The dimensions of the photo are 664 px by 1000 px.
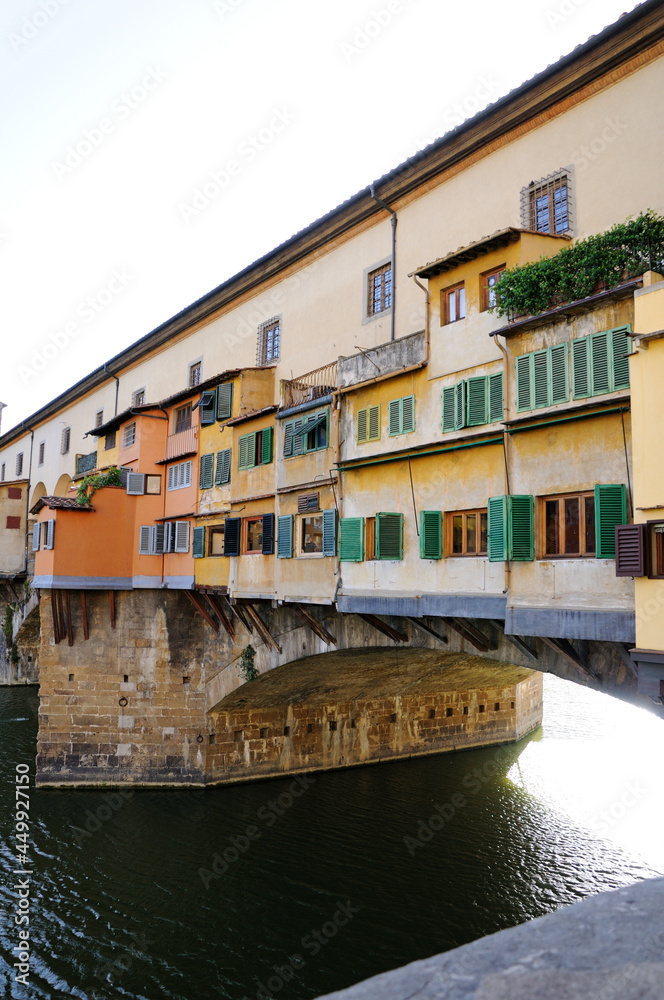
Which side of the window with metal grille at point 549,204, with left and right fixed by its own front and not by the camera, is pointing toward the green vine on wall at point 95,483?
right

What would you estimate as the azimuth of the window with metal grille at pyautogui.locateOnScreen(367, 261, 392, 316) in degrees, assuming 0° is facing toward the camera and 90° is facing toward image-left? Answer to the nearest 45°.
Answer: approximately 45°

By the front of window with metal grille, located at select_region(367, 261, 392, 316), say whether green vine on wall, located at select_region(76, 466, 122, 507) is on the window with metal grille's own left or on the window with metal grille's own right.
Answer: on the window with metal grille's own right

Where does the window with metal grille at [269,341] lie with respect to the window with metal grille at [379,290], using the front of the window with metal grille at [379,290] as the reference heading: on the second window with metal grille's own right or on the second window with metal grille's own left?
on the second window with metal grille's own right

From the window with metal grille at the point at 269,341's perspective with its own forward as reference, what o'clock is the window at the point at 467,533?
The window is roughly at 10 o'clock from the window with metal grille.

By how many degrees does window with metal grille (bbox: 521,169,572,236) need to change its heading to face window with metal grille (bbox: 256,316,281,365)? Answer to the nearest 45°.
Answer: approximately 90° to its right

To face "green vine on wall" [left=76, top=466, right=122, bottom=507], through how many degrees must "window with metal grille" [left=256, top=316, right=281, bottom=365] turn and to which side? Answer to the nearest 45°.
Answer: approximately 45° to its right

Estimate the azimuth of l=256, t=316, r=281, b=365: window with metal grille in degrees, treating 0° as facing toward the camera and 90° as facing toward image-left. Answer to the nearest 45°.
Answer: approximately 45°

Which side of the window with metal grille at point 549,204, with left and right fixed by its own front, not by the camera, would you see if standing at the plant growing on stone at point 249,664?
right
